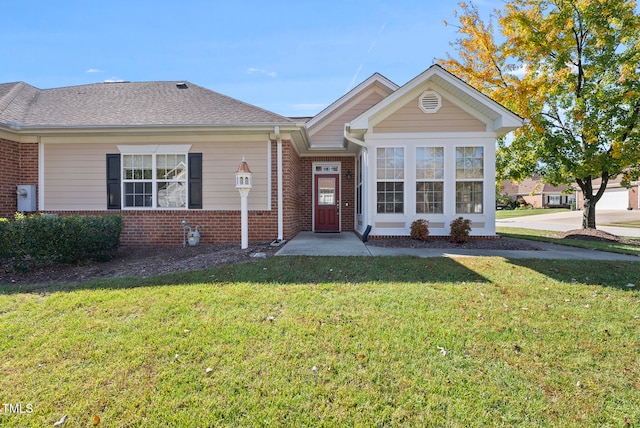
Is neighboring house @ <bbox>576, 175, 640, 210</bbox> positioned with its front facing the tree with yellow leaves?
yes

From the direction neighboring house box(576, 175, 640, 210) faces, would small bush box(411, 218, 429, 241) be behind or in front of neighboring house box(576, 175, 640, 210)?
in front

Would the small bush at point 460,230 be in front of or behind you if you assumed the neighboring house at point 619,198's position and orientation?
in front

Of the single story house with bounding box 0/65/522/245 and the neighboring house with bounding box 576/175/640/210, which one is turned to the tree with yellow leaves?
the neighboring house

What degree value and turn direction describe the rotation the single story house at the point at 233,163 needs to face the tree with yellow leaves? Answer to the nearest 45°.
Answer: approximately 90° to its left

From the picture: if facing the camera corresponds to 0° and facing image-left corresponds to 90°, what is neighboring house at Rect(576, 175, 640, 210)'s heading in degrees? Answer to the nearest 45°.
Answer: approximately 0°

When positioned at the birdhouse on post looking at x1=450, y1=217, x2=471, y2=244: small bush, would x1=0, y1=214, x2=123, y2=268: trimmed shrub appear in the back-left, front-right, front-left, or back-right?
back-right

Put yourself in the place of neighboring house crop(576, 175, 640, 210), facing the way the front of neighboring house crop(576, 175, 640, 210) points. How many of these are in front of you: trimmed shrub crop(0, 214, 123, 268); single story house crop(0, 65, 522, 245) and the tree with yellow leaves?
3

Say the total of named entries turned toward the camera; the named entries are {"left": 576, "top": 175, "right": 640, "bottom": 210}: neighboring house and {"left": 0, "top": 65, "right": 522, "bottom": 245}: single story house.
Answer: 2

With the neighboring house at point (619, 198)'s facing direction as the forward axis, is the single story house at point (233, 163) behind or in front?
in front

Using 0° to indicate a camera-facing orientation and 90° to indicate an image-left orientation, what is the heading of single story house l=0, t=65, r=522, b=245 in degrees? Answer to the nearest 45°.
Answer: approximately 0°

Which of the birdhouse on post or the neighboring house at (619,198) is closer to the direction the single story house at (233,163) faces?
the birdhouse on post
